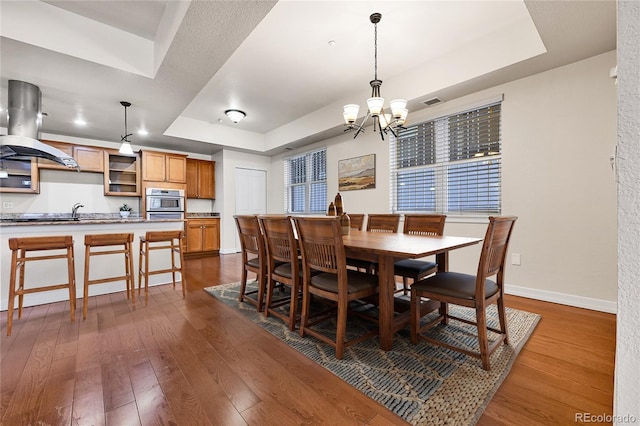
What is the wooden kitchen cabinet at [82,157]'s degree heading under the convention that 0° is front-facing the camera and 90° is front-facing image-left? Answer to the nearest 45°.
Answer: approximately 0°

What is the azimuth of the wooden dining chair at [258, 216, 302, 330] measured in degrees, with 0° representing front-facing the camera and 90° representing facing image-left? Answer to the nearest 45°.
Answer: approximately 225°

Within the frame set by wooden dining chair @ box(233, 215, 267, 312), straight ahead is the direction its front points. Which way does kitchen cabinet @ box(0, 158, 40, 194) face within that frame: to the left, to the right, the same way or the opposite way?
to the right

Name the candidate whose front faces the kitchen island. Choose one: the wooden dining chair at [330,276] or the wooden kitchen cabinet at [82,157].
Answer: the wooden kitchen cabinet

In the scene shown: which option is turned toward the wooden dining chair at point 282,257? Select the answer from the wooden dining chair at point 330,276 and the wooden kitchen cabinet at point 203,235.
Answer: the wooden kitchen cabinet

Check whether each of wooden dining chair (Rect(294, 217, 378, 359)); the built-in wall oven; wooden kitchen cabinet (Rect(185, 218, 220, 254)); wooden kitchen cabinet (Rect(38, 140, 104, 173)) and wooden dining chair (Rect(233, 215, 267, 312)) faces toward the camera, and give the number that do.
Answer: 3

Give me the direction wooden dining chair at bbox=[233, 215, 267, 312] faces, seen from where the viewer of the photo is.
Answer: facing away from the viewer and to the right of the viewer

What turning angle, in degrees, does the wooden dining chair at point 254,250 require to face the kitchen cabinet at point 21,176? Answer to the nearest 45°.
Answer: approximately 90° to its left

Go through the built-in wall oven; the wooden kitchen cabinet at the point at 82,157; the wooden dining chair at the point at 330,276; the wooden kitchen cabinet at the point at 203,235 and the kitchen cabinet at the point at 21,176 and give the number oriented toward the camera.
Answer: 4
